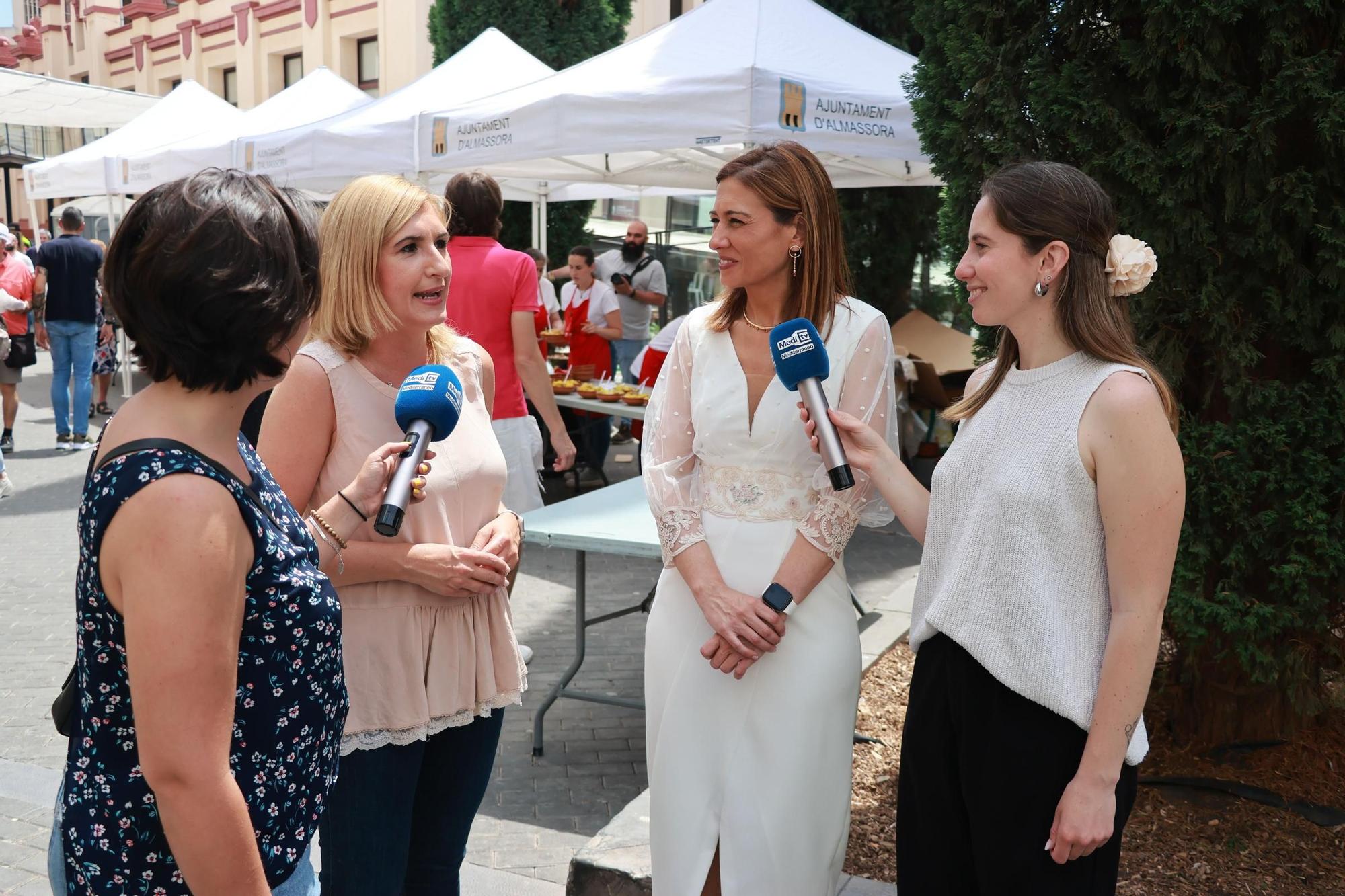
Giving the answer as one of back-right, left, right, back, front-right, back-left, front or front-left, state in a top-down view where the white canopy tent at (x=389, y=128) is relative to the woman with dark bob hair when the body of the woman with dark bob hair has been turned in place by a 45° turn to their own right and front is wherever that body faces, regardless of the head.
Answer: back-left

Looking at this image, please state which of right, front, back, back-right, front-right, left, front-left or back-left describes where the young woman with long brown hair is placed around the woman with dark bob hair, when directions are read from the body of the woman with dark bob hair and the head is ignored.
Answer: front

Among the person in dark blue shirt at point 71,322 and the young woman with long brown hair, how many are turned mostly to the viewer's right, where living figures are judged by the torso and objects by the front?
0

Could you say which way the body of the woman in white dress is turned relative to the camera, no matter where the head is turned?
toward the camera

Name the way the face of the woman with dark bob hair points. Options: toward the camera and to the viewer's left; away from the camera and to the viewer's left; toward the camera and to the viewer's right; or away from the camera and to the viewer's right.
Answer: away from the camera and to the viewer's right

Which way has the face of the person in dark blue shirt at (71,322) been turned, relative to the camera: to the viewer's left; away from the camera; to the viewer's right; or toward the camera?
away from the camera

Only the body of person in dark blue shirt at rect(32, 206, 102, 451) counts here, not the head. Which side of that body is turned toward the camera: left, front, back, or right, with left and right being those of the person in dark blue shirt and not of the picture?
back

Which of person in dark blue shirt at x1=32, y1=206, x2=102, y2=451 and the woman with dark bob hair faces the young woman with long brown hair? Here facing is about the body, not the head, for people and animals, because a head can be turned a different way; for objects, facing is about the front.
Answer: the woman with dark bob hair

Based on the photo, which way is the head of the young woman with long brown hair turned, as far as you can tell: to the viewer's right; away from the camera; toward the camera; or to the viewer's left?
to the viewer's left

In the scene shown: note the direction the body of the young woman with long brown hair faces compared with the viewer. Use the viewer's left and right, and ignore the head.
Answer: facing the viewer and to the left of the viewer

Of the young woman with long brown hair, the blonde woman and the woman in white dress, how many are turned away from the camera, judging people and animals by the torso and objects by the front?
0

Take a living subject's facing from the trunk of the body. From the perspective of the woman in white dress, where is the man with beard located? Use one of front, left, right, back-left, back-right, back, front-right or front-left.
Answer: back

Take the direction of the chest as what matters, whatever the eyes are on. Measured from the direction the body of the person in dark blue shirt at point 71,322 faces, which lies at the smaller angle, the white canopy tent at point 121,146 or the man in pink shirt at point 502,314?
the white canopy tent

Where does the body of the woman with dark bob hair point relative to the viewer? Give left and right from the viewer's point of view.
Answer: facing to the right of the viewer
